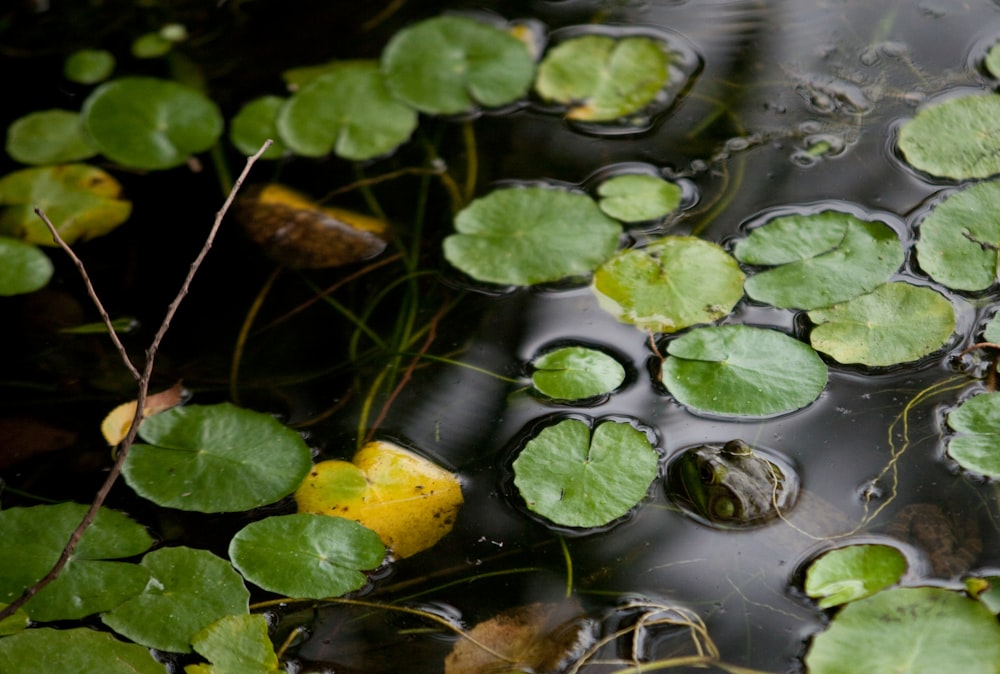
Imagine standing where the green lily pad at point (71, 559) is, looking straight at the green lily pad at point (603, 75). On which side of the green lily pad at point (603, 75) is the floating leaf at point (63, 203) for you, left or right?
left

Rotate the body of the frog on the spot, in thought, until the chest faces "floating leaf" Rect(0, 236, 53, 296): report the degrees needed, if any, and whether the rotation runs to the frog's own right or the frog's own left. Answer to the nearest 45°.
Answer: approximately 45° to the frog's own left

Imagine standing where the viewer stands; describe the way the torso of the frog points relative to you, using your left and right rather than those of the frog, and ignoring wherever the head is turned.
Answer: facing away from the viewer and to the left of the viewer
